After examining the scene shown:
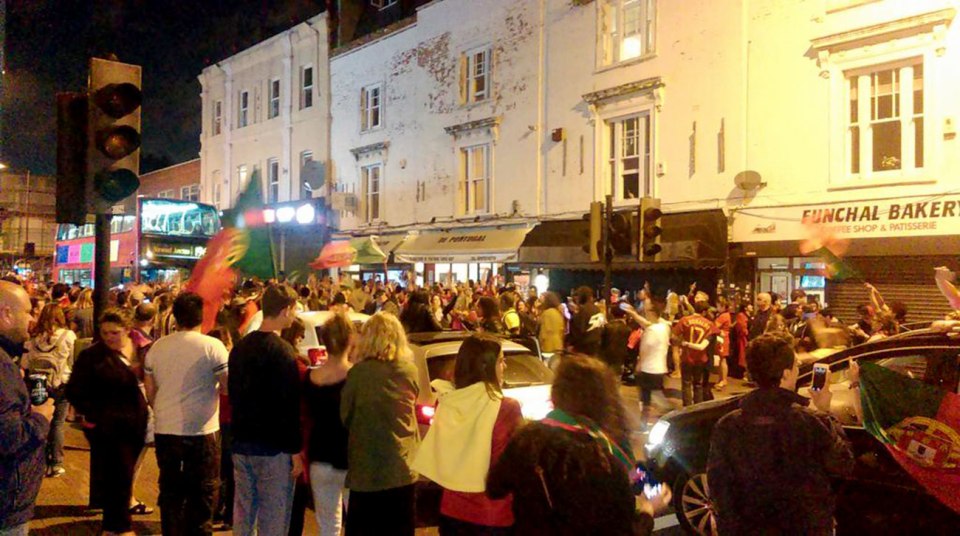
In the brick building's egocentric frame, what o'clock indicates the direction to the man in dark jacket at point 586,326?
The man in dark jacket is roughly at 10 o'clock from the brick building.

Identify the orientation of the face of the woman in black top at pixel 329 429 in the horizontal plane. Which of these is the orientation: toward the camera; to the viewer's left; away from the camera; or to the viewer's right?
away from the camera

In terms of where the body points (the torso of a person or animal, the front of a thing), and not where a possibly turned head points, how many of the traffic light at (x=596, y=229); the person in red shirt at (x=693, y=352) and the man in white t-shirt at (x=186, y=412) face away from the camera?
2

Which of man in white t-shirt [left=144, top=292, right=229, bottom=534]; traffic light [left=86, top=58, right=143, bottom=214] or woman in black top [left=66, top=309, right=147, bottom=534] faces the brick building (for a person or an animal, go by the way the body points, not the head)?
the man in white t-shirt

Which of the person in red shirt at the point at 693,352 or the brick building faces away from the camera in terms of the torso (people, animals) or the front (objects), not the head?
the person in red shirt

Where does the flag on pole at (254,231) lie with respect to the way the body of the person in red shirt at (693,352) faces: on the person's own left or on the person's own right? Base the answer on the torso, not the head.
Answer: on the person's own left

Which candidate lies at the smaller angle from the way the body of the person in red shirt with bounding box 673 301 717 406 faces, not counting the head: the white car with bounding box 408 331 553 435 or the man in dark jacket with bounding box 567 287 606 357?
the man in dark jacket

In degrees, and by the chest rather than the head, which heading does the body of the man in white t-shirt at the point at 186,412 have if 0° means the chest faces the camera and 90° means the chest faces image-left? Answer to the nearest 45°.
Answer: approximately 180°

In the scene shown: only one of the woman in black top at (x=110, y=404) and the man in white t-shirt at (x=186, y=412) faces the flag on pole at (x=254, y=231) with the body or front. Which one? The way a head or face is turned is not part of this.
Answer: the man in white t-shirt

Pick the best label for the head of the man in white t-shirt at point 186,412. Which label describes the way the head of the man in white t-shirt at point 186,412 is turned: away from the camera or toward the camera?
away from the camera
